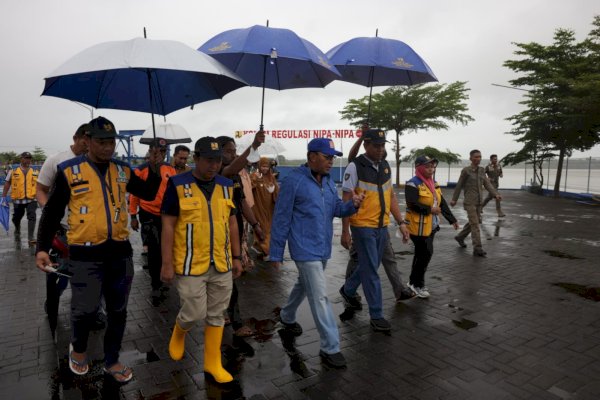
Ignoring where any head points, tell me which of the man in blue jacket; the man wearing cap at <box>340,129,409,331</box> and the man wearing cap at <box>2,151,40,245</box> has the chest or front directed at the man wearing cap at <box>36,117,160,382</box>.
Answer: the man wearing cap at <box>2,151,40,245</box>

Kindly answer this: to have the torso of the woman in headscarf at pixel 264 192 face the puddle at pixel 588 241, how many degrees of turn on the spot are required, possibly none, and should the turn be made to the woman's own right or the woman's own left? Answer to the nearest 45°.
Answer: approximately 90° to the woman's own left

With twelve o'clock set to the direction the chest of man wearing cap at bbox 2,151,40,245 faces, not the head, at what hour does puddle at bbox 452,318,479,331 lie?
The puddle is roughly at 11 o'clock from the man wearing cap.

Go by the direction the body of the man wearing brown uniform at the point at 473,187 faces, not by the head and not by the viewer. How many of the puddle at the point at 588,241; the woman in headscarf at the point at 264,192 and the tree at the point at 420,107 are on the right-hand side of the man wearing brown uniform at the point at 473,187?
1

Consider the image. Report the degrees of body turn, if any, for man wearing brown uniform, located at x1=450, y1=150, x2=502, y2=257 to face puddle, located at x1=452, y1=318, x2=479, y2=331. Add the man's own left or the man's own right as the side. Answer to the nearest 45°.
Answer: approximately 45° to the man's own right

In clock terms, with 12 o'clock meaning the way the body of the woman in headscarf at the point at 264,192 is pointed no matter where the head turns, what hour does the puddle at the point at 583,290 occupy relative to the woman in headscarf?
The puddle is roughly at 10 o'clock from the woman in headscarf.

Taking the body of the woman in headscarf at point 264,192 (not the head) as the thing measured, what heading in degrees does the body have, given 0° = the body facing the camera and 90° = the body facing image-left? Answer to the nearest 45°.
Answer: approximately 0°

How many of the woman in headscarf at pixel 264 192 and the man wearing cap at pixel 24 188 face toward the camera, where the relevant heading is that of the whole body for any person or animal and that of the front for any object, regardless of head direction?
2
